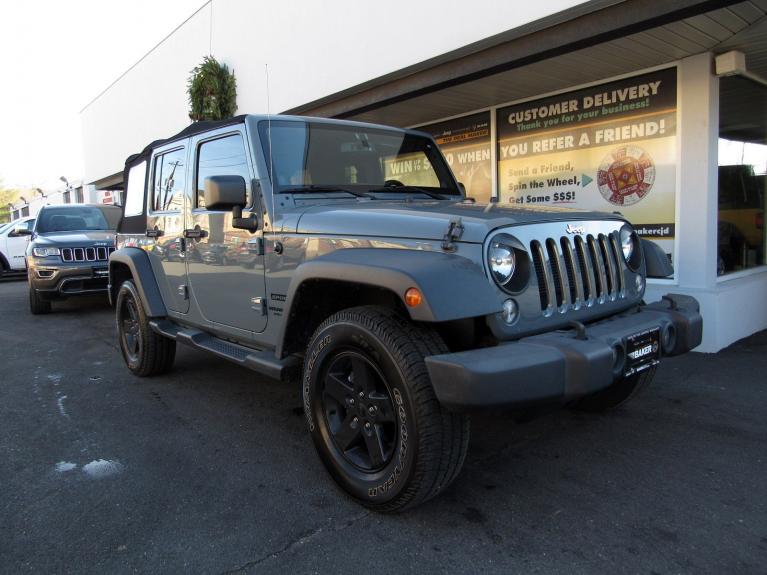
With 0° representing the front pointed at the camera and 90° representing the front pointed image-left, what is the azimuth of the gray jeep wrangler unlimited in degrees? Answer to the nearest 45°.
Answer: approximately 315°

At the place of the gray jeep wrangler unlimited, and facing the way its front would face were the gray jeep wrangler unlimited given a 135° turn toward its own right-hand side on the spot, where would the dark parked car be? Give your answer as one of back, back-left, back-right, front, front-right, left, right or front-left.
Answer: front-right

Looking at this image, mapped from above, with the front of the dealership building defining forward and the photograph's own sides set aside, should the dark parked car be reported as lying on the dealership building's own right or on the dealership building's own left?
on the dealership building's own right

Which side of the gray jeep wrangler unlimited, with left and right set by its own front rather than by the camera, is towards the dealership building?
left

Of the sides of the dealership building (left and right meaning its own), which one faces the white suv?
right

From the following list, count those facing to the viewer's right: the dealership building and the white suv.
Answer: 0

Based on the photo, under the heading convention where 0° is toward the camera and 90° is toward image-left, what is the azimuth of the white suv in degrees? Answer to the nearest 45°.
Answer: approximately 45°

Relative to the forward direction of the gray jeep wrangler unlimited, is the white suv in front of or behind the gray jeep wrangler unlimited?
behind

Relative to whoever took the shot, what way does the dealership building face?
facing the viewer and to the left of the viewer

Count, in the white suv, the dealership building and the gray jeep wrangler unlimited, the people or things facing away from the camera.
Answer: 0

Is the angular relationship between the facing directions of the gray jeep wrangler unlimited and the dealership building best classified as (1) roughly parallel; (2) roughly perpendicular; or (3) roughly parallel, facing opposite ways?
roughly perpendicular
